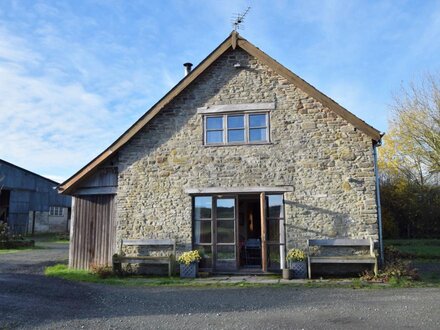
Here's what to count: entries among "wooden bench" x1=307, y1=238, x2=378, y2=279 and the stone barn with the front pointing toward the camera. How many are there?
2

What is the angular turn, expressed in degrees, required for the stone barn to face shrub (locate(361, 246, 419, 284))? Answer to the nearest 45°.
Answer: approximately 90° to its left

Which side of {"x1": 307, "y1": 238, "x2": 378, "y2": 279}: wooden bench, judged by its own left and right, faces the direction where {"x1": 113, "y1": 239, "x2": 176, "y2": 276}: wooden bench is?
right

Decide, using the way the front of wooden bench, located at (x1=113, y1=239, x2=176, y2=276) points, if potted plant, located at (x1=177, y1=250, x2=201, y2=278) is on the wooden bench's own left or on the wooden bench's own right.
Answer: on the wooden bench's own left

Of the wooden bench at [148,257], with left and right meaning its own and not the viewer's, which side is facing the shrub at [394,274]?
left

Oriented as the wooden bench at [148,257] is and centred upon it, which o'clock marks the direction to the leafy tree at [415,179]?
The leafy tree is roughly at 8 o'clock from the wooden bench.
